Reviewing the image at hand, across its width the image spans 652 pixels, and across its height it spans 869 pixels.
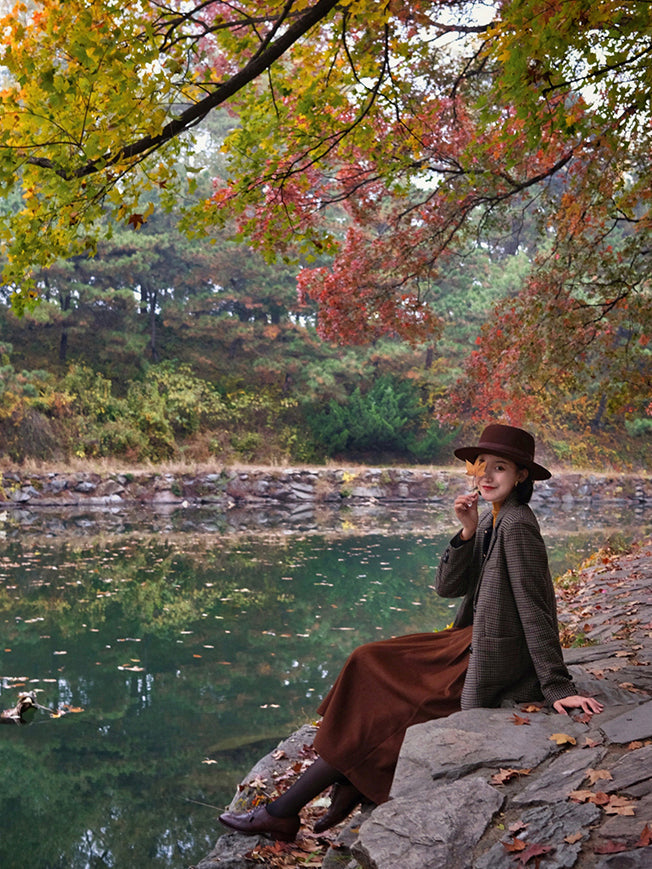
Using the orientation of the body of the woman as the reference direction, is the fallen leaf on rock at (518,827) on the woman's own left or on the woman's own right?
on the woman's own left

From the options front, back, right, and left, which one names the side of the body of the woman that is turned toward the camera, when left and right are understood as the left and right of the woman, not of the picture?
left

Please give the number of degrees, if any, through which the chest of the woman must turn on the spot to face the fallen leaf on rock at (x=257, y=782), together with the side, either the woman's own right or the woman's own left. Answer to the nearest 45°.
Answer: approximately 45° to the woman's own right

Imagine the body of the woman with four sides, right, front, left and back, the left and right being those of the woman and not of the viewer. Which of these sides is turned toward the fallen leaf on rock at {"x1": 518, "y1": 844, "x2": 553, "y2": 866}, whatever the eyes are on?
left

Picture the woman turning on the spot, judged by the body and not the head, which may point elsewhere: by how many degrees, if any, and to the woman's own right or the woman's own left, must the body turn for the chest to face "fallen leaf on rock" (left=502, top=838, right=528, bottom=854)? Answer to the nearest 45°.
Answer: approximately 90° to the woman's own left
